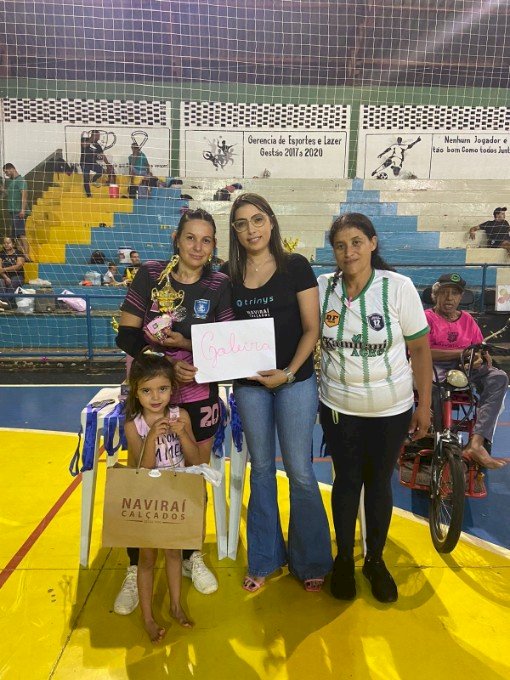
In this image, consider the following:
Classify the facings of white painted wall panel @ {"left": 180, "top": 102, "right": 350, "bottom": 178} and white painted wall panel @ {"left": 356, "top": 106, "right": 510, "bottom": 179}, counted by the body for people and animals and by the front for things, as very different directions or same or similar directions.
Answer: same or similar directions

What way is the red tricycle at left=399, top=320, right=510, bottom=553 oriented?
toward the camera

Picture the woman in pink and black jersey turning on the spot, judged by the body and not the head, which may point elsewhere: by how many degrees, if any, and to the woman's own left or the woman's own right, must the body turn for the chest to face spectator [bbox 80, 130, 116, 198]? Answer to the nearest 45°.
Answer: approximately 180°

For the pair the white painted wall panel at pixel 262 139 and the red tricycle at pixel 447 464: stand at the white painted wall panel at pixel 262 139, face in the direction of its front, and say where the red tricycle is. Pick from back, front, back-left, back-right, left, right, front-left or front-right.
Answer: front

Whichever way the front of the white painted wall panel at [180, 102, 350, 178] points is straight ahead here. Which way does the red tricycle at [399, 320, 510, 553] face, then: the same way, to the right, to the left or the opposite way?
the same way

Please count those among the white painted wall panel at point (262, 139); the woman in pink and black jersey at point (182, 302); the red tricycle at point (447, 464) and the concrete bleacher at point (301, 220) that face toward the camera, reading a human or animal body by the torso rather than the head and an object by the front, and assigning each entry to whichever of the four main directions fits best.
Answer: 4

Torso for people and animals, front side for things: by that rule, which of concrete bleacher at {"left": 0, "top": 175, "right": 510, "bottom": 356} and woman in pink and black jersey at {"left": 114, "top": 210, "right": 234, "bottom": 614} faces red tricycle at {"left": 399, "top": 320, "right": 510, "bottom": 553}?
the concrete bleacher

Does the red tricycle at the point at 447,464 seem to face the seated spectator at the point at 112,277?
no

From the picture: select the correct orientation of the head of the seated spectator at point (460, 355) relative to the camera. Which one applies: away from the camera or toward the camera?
toward the camera

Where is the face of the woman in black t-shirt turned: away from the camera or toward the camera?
toward the camera

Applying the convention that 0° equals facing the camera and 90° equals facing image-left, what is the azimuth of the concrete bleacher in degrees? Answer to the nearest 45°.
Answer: approximately 0°

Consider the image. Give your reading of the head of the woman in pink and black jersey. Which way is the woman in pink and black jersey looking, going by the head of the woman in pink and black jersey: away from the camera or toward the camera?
toward the camera

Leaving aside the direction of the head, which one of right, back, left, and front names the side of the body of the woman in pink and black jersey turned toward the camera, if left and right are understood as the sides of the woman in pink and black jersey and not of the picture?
front

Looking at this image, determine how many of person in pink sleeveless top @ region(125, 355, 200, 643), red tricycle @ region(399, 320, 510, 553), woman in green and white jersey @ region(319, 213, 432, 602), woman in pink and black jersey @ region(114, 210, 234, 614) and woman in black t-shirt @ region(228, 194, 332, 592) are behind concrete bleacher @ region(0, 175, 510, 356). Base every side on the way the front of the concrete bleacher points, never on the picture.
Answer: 0

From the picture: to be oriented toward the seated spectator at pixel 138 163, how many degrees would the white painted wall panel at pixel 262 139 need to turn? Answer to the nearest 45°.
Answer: approximately 90° to its right

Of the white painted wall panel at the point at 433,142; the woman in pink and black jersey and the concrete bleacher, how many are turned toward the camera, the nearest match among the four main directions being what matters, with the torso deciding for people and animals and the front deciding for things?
3

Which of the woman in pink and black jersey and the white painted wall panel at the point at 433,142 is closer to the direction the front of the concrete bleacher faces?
the woman in pink and black jersey

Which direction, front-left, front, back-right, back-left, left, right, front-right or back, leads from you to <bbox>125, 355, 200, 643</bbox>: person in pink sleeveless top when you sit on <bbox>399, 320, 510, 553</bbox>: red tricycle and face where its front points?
front-right

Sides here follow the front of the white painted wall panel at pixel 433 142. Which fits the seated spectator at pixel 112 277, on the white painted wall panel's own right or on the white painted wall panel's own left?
on the white painted wall panel's own right
